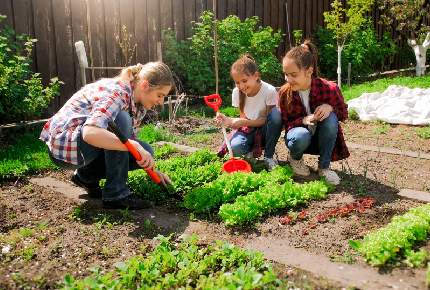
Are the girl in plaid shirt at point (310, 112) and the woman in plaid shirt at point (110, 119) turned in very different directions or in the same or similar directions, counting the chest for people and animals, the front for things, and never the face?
very different directions

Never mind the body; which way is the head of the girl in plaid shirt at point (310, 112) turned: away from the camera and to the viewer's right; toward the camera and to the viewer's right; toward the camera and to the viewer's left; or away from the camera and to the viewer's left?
toward the camera and to the viewer's left

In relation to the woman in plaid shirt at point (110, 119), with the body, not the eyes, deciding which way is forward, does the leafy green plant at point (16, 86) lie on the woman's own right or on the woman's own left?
on the woman's own left

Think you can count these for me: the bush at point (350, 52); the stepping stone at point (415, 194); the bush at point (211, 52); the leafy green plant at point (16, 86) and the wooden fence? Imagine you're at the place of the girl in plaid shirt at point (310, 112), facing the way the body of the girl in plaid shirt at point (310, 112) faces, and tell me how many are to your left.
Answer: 1

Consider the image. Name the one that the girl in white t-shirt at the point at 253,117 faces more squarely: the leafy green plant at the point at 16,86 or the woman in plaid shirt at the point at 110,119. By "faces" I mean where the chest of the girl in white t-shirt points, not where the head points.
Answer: the woman in plaid shirt

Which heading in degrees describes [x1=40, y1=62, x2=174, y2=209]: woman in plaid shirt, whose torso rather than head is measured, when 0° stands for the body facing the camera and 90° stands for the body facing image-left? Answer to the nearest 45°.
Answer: approximately 270°

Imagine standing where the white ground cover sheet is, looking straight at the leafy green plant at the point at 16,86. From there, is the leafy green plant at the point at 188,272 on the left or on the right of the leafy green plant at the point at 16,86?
left

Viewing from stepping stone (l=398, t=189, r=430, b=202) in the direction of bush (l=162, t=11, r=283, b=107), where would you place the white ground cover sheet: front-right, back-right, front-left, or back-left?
front-right

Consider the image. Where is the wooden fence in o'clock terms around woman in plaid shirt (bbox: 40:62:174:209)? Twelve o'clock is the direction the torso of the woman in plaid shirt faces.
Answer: The wooden fence is roughly at 9 o'clock from the woman in plaid shirt.

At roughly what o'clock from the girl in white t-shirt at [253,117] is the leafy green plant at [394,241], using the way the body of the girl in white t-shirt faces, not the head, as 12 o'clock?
The leafy green plant is roughly at 10 o'clock from the girl in white t-shirt.

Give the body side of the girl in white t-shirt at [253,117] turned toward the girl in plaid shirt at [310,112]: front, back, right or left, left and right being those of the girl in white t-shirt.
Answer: left

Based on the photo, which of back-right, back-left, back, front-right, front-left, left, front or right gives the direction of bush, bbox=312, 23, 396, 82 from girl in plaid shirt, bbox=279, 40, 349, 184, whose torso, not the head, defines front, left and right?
back-right

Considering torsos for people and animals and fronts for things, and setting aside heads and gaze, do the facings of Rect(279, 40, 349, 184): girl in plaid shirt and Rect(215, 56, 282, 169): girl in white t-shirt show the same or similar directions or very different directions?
same or similar directions

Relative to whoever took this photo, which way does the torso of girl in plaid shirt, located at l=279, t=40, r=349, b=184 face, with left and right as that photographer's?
facing the viewer and to the left of the viewer
